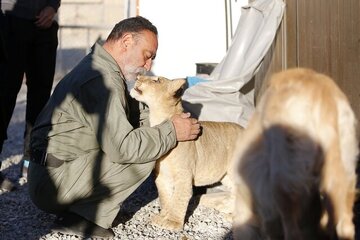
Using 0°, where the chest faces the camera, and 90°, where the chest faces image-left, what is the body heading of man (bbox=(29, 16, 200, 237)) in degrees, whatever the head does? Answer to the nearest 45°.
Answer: approximately 270°

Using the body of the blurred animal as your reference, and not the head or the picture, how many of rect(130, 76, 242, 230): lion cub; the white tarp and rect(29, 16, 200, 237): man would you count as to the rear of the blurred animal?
0

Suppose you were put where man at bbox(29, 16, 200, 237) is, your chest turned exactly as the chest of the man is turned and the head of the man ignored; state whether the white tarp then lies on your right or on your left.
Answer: on your left

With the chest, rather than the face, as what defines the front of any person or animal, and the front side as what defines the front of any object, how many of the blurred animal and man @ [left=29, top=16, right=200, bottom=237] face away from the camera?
1

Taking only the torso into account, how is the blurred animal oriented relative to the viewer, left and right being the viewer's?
facing away from the viewer

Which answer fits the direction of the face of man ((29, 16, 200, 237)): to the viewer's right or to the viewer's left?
to the viewer's right

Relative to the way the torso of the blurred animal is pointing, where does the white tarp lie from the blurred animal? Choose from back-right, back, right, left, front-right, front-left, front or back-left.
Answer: front

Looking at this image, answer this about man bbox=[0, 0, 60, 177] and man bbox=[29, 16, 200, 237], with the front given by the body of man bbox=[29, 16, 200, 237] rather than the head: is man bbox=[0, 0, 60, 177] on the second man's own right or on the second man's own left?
on the second man's own left

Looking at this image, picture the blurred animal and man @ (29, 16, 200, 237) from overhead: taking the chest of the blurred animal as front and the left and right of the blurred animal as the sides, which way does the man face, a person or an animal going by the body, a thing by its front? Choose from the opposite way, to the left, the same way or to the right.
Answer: to the right

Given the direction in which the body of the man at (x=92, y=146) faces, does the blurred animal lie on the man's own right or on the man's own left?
on the man's own right

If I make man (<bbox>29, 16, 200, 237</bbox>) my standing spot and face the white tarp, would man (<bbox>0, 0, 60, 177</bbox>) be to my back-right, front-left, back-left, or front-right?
front-left
